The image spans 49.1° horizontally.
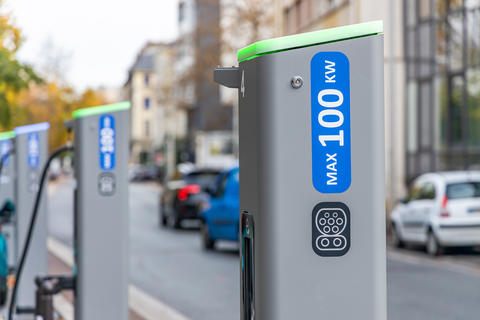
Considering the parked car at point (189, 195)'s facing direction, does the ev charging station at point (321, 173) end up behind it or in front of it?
behind

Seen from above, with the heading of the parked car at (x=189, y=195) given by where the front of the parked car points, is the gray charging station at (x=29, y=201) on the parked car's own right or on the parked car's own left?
on the parked car's own left

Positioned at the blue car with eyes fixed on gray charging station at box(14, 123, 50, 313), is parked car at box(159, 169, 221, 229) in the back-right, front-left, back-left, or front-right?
back-right

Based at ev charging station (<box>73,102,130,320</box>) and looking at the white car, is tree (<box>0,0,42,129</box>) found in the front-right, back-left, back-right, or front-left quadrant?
front-left

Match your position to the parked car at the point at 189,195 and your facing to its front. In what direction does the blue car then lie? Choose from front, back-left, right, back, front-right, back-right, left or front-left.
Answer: back-left
